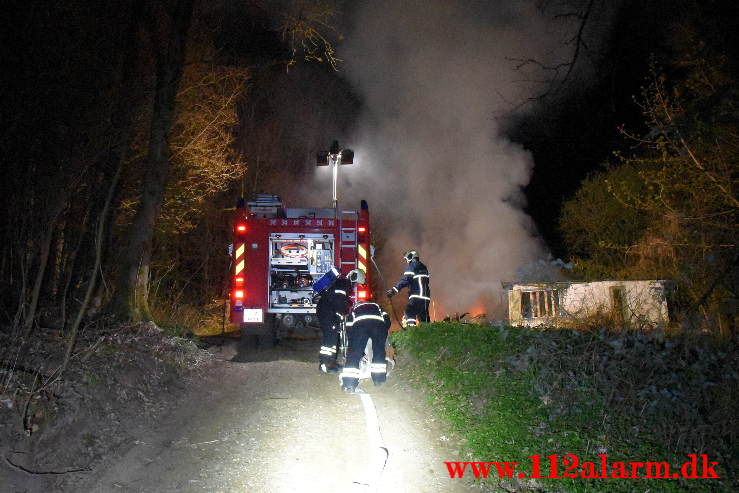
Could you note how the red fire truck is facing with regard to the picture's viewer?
facing away from the viewer

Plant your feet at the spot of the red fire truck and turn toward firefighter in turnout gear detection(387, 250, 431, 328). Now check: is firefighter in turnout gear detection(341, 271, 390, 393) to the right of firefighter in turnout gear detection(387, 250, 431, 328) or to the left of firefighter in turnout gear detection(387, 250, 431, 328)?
right

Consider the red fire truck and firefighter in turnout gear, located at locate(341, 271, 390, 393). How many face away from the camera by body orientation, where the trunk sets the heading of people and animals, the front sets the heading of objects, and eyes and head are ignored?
2

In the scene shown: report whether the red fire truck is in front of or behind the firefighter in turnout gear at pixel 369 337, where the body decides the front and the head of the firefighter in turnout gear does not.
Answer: in front

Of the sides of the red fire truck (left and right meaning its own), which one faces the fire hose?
back

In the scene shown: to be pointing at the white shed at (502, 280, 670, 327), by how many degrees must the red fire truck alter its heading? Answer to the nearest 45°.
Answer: approximately 90° to its right

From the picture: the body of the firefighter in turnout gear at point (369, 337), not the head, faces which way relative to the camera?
away from the camera

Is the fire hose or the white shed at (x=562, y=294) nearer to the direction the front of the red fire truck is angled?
the white shed
